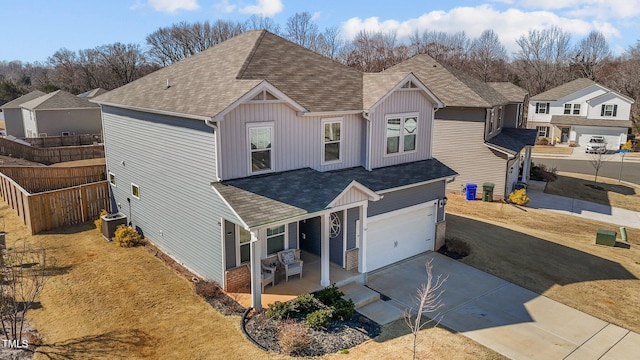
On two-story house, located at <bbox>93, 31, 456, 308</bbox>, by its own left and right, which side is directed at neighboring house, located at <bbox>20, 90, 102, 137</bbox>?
back

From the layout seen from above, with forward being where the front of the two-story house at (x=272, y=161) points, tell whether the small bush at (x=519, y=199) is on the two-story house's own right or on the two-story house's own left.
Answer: on the two-story house's own left

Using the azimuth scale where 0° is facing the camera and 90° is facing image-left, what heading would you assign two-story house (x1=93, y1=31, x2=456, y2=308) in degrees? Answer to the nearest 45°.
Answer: approximately 315°

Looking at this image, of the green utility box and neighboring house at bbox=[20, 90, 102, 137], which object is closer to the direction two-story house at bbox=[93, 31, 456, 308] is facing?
the green utility box

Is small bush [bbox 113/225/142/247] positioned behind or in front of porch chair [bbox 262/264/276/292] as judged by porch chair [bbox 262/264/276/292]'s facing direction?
behind

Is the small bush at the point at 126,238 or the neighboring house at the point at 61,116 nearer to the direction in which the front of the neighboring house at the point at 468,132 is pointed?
the small bush

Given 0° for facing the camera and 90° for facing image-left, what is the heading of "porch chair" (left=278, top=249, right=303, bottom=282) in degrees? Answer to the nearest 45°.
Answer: approximately 315°

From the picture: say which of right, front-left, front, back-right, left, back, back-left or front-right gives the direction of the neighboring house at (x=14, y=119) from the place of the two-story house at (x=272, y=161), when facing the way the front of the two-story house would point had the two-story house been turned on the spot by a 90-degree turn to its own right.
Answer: right

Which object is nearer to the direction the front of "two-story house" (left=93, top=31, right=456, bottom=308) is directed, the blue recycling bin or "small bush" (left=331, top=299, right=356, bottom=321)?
the small bush

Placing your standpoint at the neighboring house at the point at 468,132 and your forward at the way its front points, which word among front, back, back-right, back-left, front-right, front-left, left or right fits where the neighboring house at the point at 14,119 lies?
back-right
